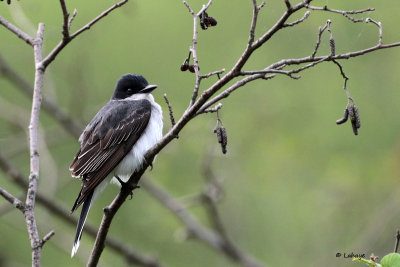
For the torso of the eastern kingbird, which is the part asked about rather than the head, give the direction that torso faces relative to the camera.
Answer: to the viewer's right
